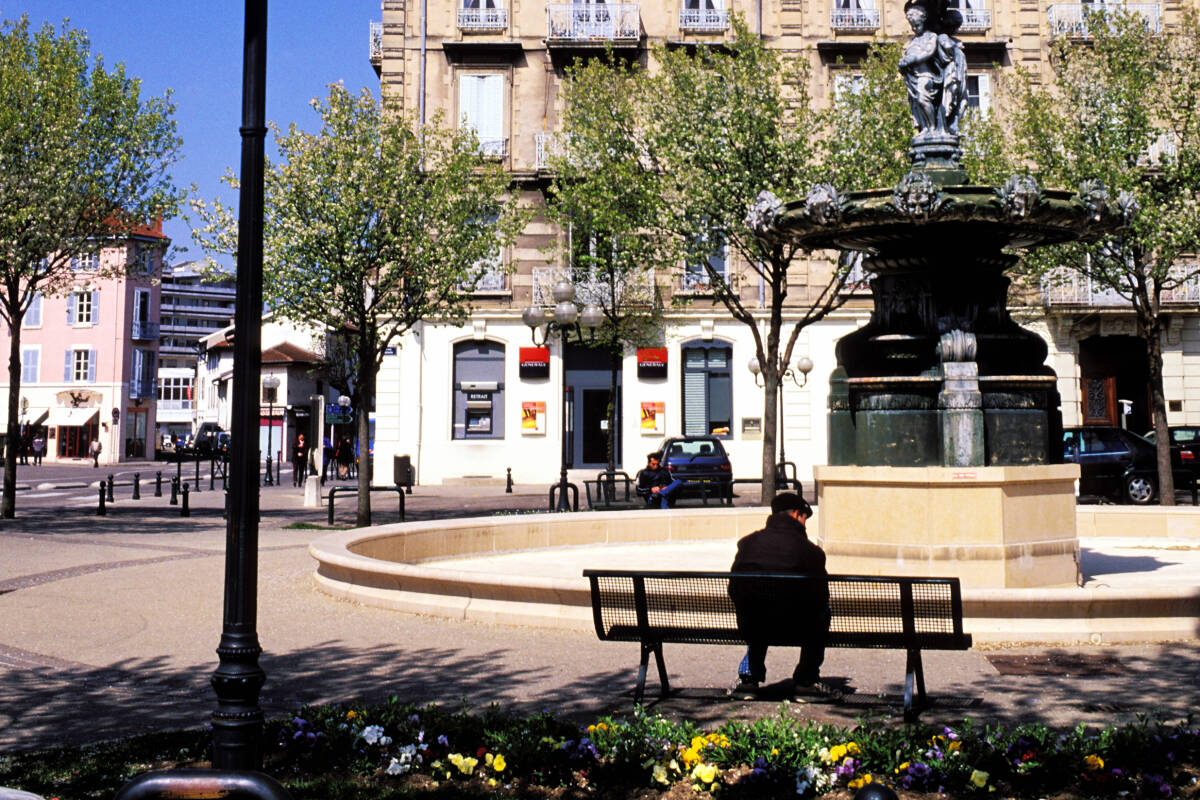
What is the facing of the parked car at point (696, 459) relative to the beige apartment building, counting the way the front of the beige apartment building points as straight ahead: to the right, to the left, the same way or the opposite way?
the opposite way

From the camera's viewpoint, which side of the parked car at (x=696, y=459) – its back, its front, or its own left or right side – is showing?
back

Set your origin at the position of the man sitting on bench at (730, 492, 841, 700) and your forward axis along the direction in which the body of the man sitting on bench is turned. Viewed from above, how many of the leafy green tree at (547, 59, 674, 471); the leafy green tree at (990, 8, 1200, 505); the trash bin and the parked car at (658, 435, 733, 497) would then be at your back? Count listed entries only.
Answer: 0

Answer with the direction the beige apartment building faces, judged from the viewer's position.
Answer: facing the viewer

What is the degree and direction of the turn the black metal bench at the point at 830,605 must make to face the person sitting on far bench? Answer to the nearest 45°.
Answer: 0° — it already faces them

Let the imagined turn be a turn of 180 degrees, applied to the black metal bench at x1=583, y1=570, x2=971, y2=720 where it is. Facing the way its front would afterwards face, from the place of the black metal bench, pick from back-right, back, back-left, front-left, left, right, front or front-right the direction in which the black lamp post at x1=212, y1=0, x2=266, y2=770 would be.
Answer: front-right

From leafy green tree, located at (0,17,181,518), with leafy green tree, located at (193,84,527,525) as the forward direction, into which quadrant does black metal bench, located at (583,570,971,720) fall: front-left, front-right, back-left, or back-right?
front-right

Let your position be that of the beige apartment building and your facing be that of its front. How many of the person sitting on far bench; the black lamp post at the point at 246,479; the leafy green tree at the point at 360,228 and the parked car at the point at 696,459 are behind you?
0

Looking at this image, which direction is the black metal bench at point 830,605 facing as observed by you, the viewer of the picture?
facing away from the viewer

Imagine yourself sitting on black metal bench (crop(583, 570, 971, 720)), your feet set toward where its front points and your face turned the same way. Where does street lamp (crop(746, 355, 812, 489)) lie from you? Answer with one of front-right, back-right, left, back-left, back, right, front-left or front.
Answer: front

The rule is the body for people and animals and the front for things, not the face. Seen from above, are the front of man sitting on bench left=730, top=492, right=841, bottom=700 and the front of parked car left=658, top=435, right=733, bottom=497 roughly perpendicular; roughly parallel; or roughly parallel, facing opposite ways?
roughly parallel

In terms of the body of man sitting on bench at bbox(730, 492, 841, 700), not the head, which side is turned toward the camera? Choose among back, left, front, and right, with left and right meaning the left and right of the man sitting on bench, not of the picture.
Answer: back

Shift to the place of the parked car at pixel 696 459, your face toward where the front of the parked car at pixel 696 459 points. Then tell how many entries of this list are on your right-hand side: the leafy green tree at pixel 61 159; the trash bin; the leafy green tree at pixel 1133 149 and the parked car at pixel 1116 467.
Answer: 2

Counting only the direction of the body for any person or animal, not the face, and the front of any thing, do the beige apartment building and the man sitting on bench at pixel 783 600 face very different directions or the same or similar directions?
very different directions

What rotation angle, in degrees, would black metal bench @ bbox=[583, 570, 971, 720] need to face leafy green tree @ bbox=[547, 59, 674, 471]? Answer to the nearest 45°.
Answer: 0° — it already faces it

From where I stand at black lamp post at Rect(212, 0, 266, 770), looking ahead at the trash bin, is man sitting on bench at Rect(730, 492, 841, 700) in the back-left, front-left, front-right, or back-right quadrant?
front-right

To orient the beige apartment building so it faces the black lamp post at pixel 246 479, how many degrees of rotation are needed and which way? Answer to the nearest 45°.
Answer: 0° — it already faces it

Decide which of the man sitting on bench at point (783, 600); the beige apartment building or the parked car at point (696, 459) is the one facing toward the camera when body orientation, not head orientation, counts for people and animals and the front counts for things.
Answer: the beige apartment building
